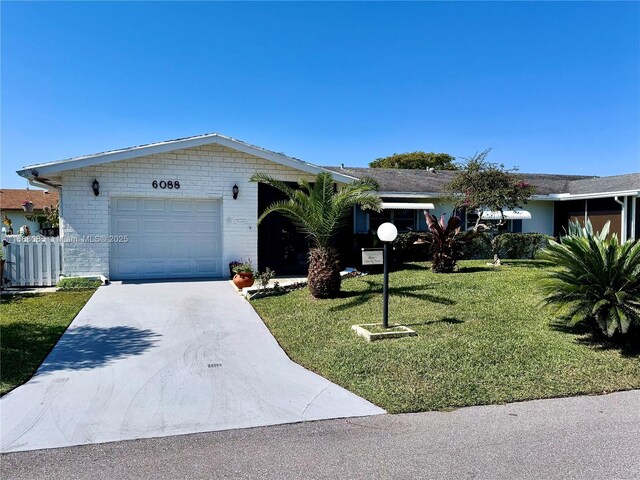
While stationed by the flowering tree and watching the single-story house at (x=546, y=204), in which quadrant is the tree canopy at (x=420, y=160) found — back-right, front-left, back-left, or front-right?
front-left

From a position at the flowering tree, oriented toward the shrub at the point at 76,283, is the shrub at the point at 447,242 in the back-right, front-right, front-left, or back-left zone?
front-left

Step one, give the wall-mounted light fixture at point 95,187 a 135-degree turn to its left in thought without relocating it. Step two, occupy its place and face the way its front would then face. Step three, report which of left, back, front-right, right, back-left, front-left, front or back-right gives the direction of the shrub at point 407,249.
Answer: front-right

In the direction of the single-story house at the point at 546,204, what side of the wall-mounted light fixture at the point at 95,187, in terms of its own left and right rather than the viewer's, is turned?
left

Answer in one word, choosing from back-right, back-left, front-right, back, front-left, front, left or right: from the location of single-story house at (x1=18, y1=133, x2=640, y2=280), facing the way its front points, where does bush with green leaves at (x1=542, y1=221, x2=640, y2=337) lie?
front-left

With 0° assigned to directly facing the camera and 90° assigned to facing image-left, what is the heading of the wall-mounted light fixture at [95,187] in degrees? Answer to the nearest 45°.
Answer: approximately 0°

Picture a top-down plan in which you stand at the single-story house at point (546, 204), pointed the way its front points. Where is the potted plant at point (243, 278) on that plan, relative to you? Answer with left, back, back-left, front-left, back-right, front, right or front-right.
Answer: front-right

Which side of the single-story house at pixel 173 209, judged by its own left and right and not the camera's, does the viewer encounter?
front

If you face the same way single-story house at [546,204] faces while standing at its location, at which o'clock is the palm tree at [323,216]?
The palm tree is roughly at 1 o'clock from the single-story house.

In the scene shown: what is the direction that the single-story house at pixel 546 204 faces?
toward the camera

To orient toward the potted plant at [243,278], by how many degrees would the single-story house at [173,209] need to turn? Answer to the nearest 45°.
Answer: approximately 45° to its left

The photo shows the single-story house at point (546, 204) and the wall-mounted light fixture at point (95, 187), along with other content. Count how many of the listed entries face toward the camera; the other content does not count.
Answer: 2

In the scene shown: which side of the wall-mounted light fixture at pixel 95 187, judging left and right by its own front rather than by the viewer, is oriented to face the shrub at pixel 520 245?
left
